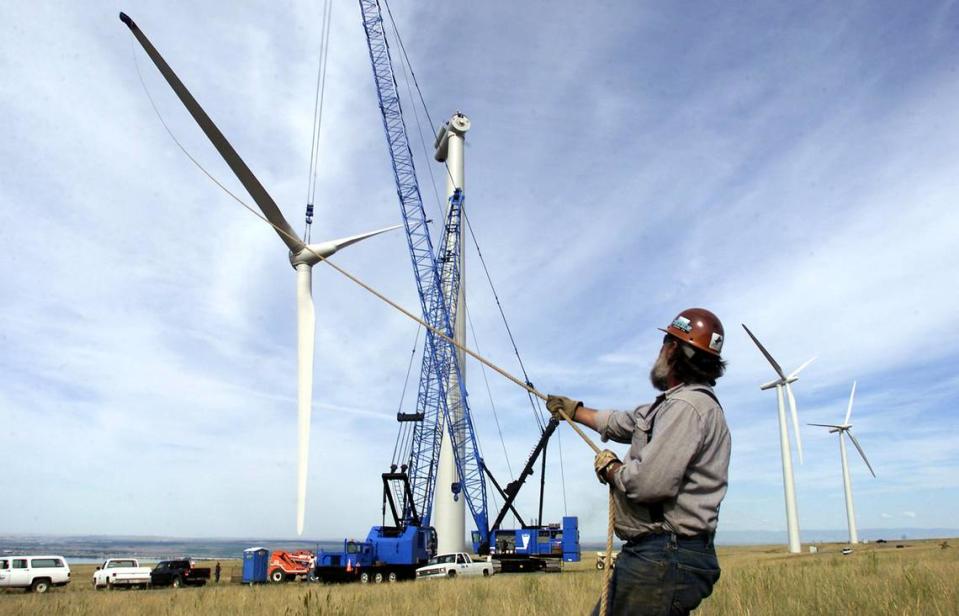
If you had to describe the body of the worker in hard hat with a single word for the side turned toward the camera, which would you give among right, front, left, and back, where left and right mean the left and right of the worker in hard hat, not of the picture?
left

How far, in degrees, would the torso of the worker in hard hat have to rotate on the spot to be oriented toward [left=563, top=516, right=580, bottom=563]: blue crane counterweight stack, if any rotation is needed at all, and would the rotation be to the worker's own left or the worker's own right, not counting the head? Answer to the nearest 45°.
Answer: approximately 90° to the worker's own right

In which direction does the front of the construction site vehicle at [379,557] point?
to the viewer's left

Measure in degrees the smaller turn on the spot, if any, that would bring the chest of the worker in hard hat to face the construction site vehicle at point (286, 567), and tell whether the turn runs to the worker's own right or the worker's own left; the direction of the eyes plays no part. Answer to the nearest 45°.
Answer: approximately 45° to the worker's own right

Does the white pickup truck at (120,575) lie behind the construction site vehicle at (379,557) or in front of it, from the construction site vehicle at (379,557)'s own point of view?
in front

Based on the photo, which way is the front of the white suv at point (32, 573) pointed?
to the viewer's left
